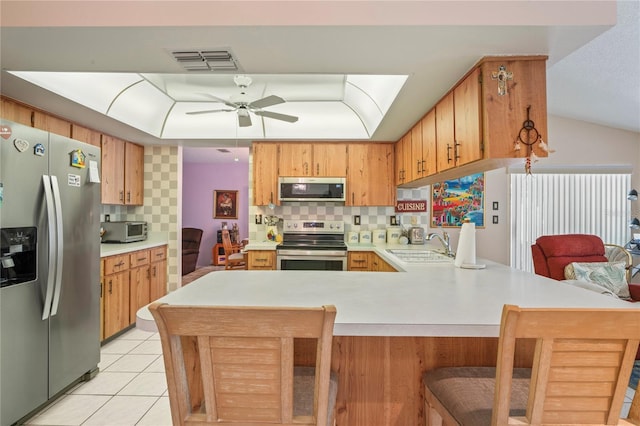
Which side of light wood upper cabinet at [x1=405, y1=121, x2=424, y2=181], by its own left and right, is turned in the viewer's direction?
left

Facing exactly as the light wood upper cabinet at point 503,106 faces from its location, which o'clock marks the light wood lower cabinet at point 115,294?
The light wood lower cabinet is roughly at 12 o'clock from the light wood upper cabinet.

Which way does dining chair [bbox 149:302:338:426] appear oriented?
away from the camera

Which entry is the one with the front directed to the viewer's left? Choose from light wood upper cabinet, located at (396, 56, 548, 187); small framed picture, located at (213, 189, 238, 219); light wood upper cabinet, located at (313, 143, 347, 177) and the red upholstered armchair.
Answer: light wood upper cabinet, located at (396, 56, 548, 187)

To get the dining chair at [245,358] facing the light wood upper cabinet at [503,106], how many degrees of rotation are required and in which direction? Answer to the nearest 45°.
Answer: approximately 45° to its right

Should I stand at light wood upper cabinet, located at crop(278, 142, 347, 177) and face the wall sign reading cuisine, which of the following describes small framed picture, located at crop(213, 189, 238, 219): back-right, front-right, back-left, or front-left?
back-left

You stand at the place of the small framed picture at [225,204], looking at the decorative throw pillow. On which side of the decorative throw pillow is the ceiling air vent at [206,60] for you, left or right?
right

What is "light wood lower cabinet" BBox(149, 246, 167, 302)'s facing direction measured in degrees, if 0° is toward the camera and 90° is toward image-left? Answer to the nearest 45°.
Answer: approximately 315°
